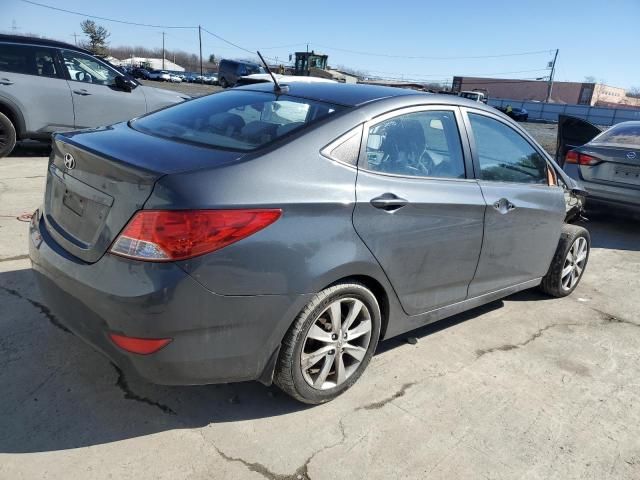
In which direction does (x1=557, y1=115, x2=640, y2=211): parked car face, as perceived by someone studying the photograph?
facing away from the viewer

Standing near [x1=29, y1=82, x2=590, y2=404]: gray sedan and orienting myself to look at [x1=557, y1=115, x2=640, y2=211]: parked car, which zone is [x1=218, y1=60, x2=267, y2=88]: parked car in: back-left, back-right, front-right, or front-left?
front-left

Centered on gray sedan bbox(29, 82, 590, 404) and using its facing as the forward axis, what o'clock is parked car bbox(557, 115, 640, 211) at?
The parked car is roughly at 12 o'clock from the gray sedan.

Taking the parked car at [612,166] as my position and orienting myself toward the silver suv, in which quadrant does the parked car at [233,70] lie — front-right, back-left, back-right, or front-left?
front-right

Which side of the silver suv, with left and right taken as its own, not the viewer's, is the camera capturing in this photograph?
right

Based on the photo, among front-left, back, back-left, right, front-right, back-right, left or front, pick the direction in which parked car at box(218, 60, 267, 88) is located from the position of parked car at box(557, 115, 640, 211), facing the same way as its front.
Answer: front-left

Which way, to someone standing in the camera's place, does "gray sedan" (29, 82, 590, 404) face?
facing away from the viewer and to the right of the viewer
